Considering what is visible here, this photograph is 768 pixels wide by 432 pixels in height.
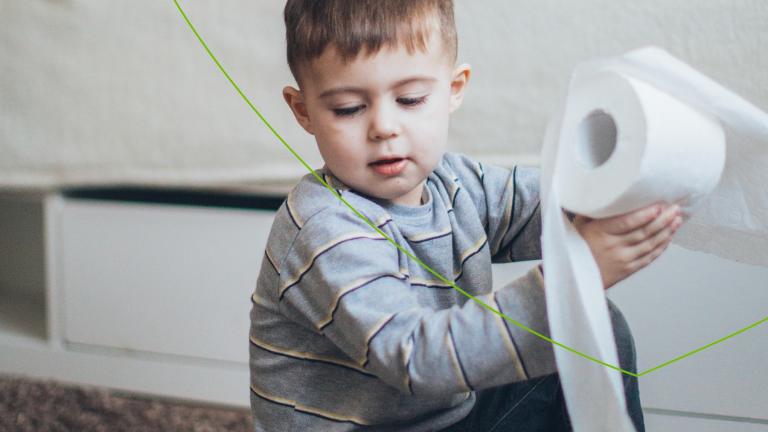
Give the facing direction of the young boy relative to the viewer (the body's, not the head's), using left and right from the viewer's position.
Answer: facing the viewer and to the right of the viewer

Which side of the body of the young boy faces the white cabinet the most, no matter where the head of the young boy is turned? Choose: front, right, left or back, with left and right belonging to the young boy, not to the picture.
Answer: back
